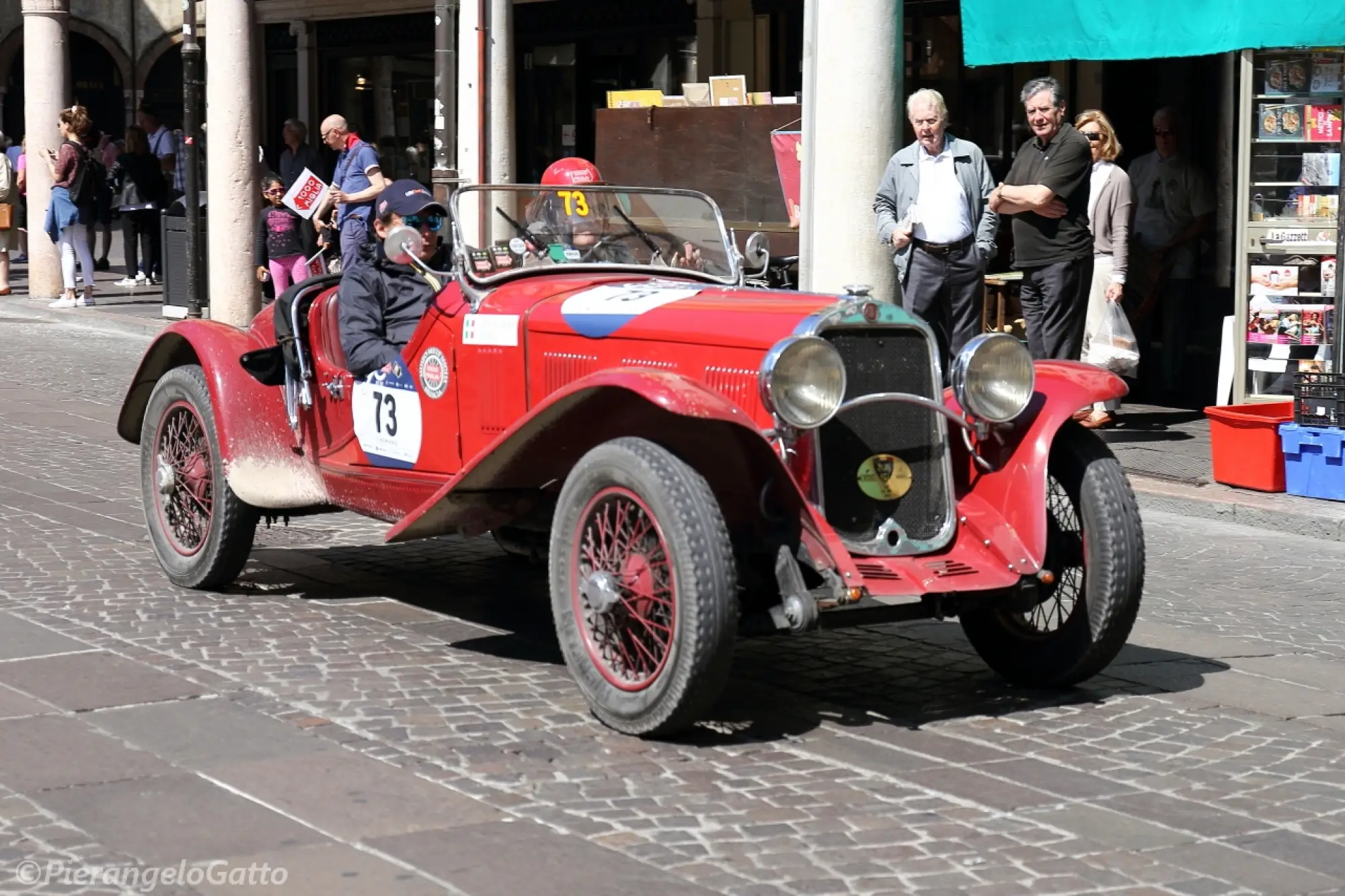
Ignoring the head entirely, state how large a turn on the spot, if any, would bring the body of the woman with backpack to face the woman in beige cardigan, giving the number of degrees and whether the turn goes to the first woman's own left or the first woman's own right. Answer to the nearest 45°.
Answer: approximately 135° to the first woman's own left

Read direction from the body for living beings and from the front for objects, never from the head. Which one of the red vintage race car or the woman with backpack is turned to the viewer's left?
the woman with backpack

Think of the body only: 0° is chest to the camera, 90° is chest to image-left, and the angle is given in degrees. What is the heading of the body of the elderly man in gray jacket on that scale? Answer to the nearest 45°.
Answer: approximately 0°

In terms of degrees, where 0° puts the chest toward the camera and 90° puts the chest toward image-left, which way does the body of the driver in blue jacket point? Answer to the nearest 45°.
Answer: approximately 315°

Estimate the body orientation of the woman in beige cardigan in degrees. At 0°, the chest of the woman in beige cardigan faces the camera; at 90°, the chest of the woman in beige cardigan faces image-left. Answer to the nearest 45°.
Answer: approximately 45°

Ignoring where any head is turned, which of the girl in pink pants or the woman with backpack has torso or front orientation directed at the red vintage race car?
the girl in pink pants

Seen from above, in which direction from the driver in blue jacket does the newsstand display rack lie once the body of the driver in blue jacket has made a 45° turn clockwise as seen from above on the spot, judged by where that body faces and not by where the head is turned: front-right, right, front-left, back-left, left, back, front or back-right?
back-left

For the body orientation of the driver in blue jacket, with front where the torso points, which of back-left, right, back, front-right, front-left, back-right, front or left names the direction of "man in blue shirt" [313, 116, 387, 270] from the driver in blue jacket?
back-left

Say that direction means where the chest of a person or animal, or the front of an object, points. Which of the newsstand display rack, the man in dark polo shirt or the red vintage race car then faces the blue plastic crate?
the newsstand display rack

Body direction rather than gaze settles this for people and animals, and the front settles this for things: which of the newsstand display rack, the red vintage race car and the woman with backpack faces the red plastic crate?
the newsstand display rack

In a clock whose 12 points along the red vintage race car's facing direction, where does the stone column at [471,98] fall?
The stone column is roughly at 7 o'clock from the red vintage race car.

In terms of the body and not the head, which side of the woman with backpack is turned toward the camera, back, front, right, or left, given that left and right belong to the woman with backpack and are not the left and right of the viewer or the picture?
left

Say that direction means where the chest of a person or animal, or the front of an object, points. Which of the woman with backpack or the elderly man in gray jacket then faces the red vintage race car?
the elderly man in gray jacket
